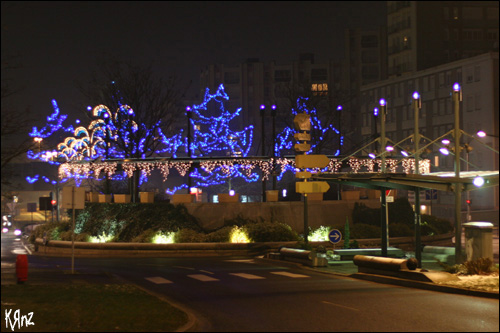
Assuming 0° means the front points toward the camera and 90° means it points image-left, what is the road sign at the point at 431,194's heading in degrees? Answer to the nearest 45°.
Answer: approximately 0°

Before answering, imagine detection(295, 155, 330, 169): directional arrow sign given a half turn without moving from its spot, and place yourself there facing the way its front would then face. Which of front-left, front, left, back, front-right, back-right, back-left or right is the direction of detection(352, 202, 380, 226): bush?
front

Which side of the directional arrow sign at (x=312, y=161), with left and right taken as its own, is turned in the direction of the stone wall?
back

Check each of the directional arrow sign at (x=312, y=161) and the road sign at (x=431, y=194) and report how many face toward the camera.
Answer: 2

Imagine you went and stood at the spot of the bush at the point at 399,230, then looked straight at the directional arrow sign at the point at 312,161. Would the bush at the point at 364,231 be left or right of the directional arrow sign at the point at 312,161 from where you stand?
right

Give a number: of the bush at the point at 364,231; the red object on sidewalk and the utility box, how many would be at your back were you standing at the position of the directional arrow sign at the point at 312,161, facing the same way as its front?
1

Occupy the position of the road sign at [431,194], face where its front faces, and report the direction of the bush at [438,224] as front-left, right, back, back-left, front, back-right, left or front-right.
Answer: front

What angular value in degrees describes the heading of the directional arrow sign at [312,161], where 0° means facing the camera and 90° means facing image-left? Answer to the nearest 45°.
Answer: approximately 0°

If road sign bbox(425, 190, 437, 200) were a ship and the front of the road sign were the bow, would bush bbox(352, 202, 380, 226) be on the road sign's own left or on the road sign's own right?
on the road sign's own right
